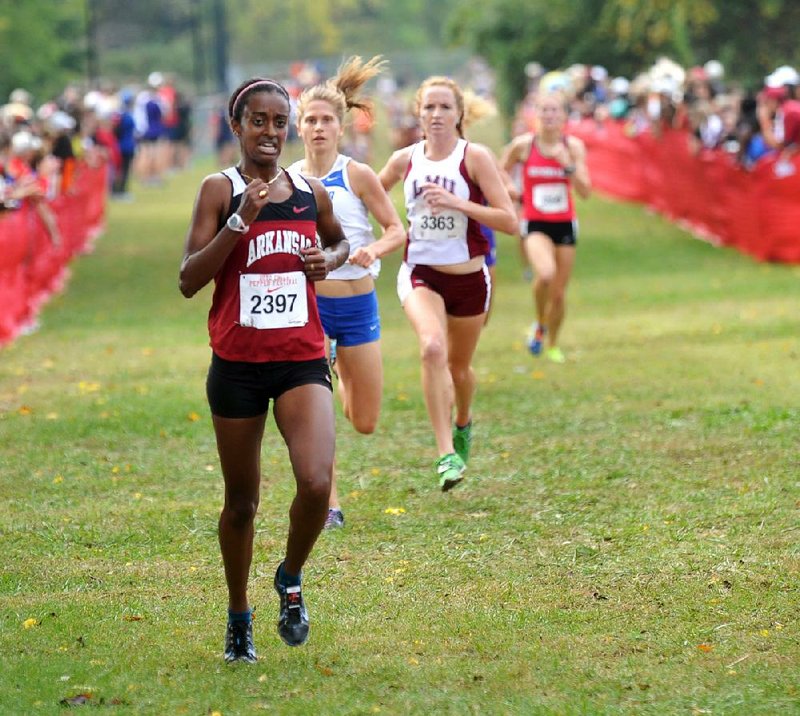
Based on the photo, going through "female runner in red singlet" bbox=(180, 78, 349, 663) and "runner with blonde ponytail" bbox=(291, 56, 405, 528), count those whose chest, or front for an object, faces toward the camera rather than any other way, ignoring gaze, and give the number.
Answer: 2

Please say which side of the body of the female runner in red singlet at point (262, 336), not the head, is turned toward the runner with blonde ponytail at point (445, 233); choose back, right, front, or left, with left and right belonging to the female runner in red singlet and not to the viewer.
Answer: back

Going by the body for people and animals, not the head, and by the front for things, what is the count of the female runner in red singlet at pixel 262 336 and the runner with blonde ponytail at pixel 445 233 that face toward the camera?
2

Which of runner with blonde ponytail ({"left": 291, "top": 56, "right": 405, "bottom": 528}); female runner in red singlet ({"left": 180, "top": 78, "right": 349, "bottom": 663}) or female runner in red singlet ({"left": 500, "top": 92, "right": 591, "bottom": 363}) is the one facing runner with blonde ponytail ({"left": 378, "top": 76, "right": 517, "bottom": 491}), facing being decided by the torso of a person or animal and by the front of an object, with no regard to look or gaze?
female runner in red singlet ({"left": 500, "top": 92, "right": 591, "bottom": 363})

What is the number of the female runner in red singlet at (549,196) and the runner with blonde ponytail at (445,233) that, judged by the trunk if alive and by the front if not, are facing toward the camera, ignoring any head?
2

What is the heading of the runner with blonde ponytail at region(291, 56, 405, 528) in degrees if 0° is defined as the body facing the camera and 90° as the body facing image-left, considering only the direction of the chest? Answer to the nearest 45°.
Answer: approximately 0°

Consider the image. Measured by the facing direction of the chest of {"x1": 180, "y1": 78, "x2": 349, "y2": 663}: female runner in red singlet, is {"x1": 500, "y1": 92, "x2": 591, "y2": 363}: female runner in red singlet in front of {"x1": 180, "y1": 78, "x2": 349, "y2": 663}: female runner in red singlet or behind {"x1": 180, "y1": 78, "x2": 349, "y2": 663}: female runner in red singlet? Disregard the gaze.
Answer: behind

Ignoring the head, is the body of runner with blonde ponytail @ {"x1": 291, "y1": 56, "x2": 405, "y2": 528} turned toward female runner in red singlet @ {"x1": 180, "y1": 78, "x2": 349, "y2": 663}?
yes
